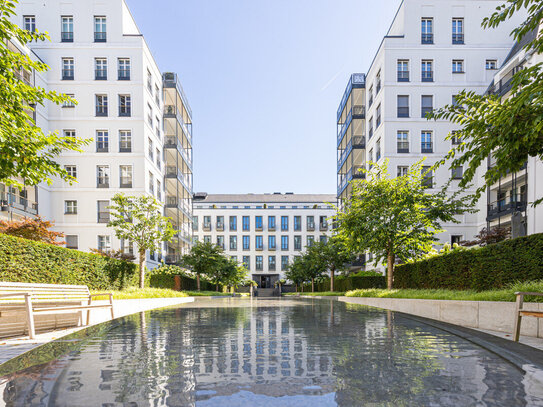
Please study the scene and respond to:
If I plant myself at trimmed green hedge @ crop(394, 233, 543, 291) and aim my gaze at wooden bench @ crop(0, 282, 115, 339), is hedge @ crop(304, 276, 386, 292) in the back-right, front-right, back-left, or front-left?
back-right

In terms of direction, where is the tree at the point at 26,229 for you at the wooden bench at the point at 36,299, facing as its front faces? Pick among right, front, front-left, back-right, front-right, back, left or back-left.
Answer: back-left

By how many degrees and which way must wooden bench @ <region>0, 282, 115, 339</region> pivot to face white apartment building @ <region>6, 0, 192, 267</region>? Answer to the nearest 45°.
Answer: approximately 135° to its left

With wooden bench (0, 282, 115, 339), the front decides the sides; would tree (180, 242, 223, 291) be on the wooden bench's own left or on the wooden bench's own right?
on the wooden bench's own left

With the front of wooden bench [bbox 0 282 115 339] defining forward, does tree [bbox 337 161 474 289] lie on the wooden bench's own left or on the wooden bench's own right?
on the wooden bench's own left

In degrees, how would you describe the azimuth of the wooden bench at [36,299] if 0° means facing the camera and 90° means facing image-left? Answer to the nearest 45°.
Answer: approximately 315°
